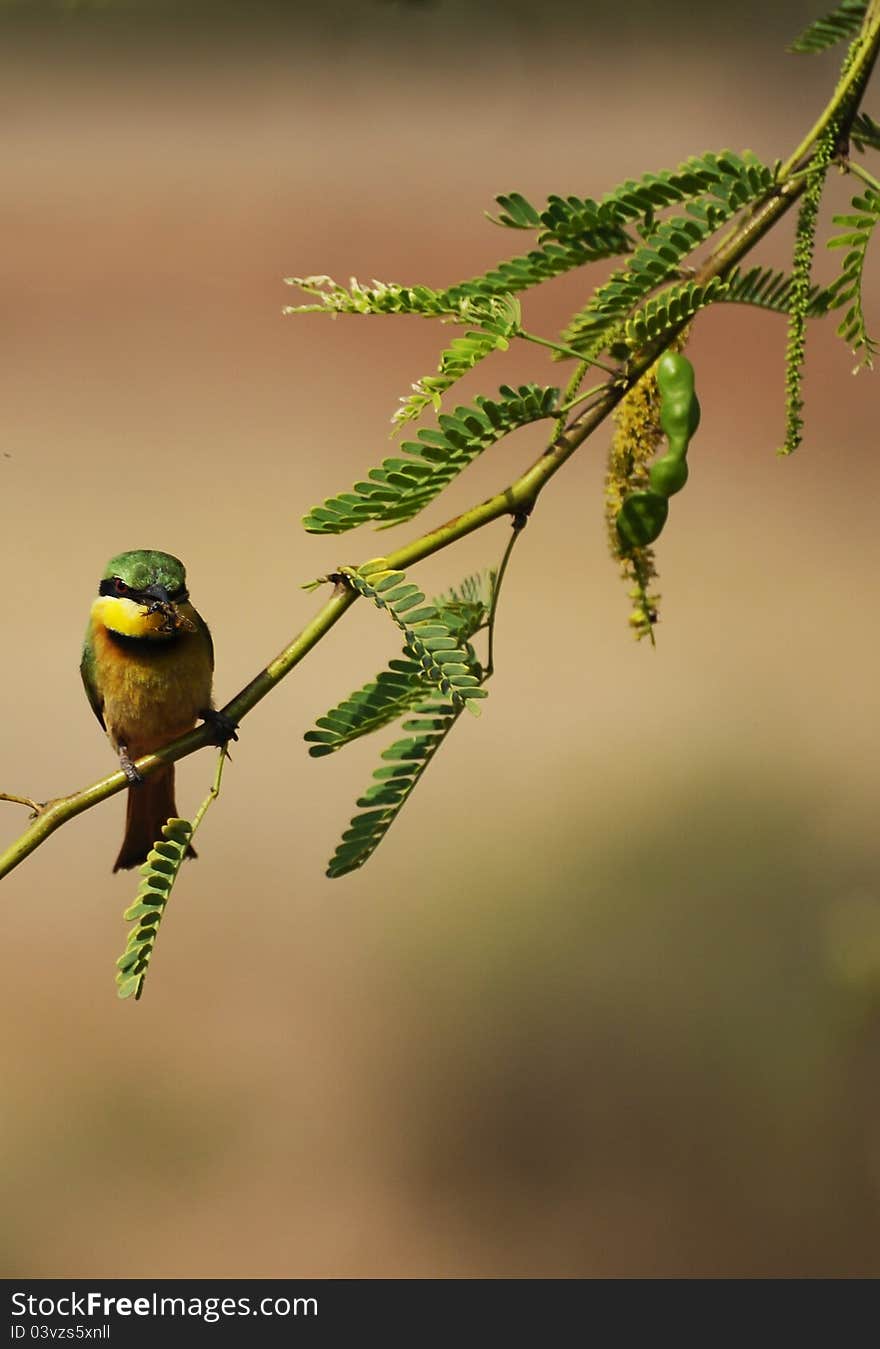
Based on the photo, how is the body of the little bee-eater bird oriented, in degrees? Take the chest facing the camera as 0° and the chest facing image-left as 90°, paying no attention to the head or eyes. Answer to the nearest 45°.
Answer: approximately 0°
